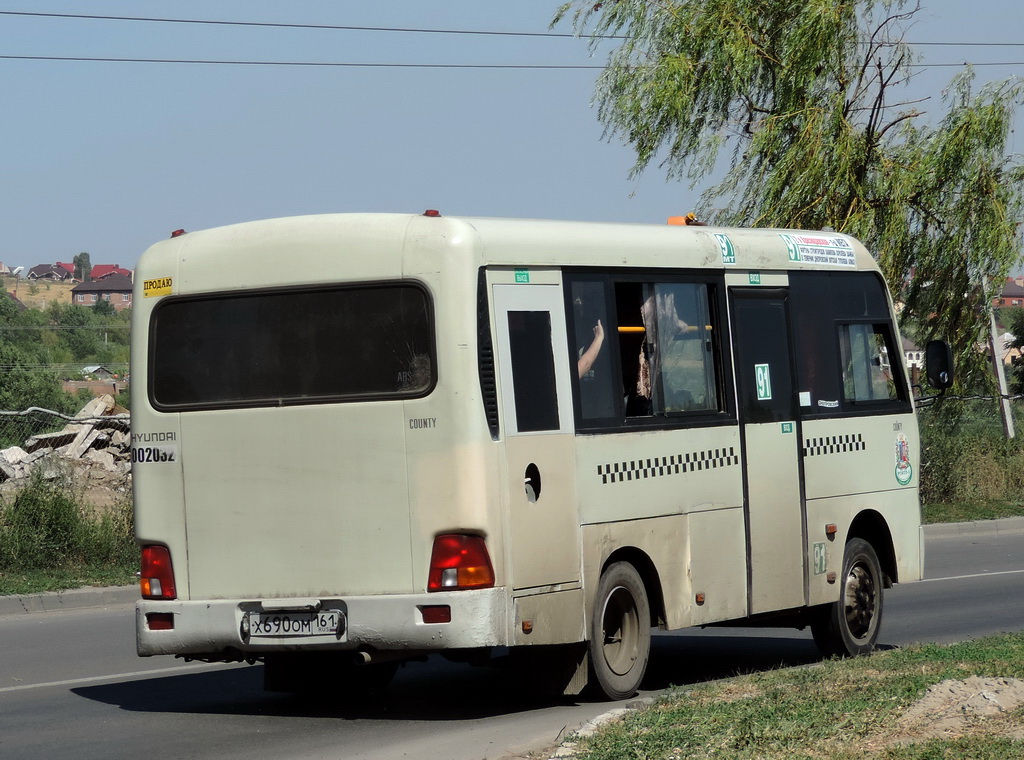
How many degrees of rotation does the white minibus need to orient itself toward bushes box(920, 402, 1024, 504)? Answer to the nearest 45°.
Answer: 0° — it already faces it

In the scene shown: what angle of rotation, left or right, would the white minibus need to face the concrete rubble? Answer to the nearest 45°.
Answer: approximately 90° to its left

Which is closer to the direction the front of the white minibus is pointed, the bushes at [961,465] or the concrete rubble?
the bushes

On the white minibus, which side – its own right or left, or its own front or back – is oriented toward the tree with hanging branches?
front

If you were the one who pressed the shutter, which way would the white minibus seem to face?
facing away from the viewer and to the right of the viewer

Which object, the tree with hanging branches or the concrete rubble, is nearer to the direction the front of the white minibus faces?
the tree with hanging branches
